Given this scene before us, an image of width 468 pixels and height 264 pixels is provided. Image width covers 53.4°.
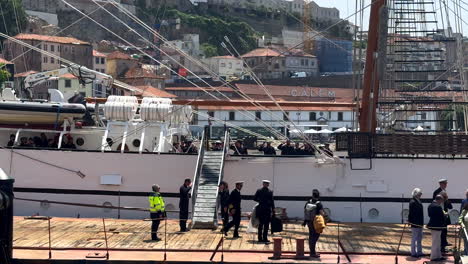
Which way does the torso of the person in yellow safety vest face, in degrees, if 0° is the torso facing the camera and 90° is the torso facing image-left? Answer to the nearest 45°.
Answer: approximately 270°

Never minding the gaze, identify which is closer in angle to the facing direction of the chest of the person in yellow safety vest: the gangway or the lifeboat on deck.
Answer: the gangway

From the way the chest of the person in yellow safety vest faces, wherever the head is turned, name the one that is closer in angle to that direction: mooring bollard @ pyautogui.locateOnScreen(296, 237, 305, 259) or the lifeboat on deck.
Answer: the mooring bollard

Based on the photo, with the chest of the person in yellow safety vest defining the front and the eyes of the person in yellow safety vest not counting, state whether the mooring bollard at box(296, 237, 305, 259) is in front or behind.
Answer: in front
